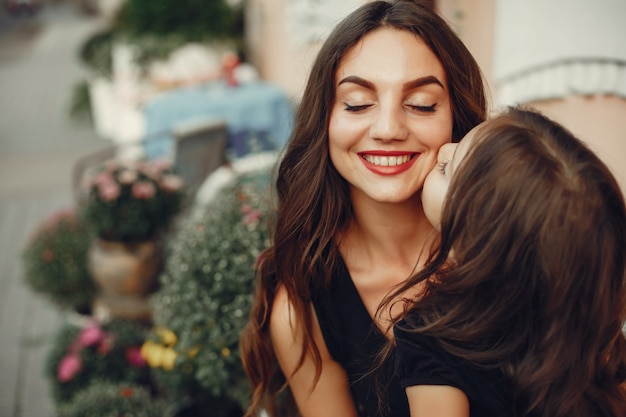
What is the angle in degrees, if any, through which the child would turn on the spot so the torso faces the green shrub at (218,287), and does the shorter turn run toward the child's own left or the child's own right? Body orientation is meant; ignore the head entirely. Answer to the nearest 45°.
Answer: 0° — they already face it

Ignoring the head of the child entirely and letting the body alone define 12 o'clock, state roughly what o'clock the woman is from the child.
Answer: The woman is roughly at 12 o'clock from the child.

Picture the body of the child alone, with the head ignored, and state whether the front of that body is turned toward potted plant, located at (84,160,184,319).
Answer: yes

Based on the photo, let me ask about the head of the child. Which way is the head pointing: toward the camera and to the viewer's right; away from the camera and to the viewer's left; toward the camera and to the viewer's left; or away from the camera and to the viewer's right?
away from the camera and to the viewer's left

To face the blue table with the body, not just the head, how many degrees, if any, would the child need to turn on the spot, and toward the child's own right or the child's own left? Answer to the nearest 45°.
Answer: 0° — they already face it

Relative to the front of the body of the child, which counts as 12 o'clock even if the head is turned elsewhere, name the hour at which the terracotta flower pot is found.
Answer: The terracotta flower pot is roughly at 12 o'clock from the child.

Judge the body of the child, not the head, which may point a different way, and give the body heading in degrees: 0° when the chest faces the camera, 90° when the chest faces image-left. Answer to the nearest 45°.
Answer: approximately 135°
